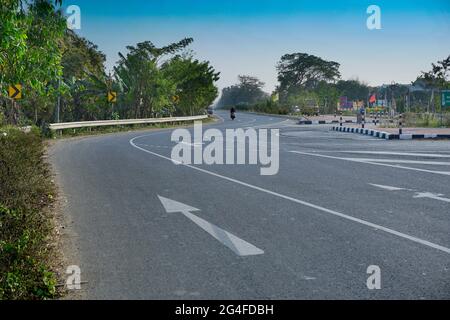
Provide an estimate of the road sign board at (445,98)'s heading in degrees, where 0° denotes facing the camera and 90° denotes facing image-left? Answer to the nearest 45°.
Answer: approximately 0°

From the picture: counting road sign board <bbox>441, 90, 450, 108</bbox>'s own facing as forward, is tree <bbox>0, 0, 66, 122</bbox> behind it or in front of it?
in front

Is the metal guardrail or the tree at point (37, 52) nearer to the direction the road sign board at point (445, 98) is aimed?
the tree

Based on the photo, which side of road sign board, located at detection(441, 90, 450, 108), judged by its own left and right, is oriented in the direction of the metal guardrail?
right

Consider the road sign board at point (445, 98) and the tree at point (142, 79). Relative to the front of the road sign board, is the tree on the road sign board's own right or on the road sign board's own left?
on the road sign board's own right
